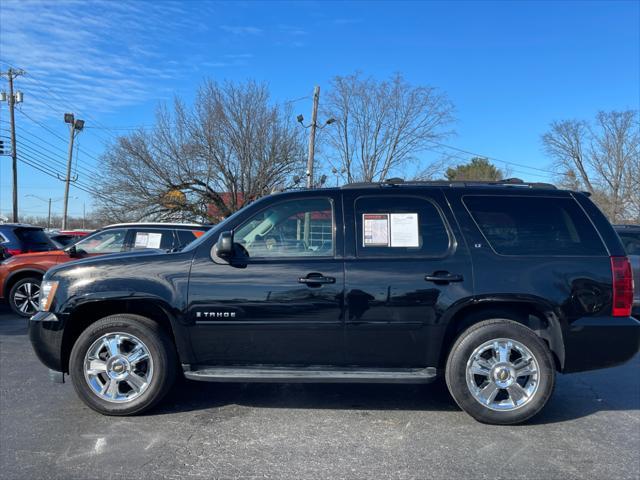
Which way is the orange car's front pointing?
to the viewer's left

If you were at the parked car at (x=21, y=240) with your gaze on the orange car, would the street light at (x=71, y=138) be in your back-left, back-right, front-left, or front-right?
back-left

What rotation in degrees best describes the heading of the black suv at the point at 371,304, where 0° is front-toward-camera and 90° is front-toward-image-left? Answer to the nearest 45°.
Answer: approximately 90°

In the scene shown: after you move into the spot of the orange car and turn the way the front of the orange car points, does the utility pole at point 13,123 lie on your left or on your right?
on your right

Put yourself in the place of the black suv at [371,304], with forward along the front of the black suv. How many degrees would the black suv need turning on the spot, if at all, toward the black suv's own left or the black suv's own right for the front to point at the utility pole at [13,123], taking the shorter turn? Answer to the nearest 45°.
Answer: approximately 45° to the black suv's own right

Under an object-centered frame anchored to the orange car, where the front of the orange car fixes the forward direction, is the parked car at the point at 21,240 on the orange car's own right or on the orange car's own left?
on the orange car's own right

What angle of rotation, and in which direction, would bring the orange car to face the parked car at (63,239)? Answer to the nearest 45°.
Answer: approximately 90° to its right

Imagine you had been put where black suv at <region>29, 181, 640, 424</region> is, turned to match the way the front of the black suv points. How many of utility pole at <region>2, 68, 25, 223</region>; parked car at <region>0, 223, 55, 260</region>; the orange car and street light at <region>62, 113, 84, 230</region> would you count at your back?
0

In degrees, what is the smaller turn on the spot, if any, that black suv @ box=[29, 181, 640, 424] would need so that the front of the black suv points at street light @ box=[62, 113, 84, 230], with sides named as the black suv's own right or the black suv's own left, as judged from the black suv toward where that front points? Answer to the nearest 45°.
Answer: approximately 45° to the black suv's own right

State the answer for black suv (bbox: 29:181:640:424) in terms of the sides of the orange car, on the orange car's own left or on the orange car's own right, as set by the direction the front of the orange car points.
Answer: on the orange car's own left

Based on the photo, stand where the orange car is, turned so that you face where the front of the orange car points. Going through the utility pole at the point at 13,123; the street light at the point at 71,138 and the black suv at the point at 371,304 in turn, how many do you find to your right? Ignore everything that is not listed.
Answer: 2

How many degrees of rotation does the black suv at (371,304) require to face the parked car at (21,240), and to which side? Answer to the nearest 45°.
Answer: approximately 45° to its right

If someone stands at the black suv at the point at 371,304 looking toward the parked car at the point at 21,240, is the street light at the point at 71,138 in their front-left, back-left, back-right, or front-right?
front-right

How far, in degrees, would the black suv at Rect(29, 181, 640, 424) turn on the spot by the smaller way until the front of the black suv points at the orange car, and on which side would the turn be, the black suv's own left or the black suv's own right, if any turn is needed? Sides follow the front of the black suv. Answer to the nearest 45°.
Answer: approximately 45° to the black suv's own right

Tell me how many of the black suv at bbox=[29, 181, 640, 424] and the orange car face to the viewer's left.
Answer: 2

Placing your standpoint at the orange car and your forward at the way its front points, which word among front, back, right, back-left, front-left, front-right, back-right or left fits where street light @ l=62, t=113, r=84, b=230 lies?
right

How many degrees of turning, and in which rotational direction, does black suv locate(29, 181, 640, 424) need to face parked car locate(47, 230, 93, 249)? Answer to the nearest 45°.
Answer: approximately 45° to its right
